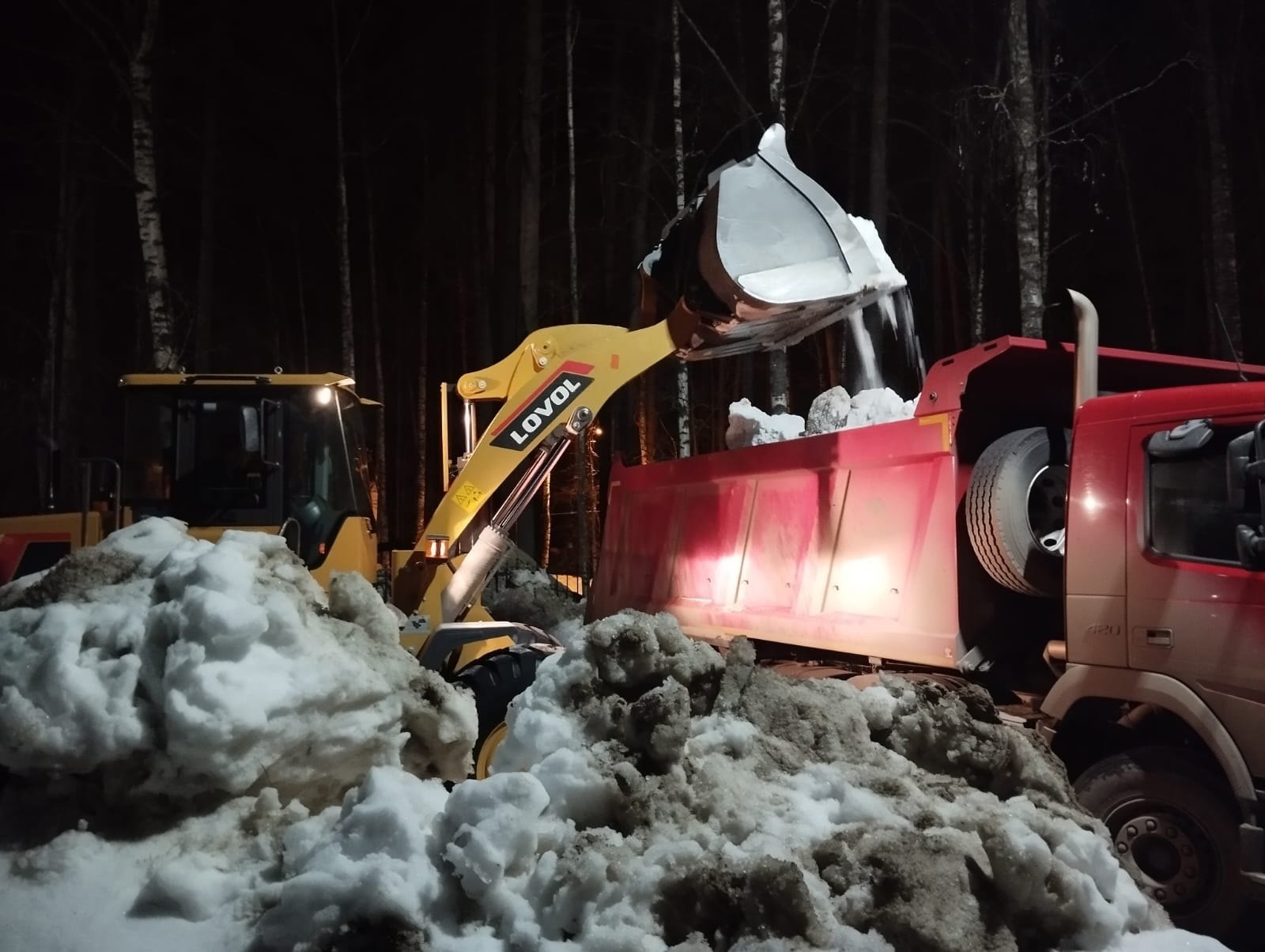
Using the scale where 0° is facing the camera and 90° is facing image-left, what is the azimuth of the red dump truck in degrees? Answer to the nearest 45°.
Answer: approximately 315°

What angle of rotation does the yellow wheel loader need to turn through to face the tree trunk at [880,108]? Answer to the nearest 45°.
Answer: approximately 45° to its left

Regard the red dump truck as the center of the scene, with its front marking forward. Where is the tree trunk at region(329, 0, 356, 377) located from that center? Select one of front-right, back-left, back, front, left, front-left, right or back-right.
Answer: back

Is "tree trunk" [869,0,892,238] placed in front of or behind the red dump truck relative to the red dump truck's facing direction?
behind

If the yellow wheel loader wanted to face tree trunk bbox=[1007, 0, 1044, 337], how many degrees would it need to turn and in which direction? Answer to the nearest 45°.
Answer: approximately 45° to its left

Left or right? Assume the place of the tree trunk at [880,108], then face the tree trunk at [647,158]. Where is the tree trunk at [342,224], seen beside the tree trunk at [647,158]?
left

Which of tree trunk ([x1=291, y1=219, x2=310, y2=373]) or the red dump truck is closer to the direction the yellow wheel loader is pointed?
the red dump truck

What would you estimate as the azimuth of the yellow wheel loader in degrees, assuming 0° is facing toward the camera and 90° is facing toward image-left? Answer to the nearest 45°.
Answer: approximately 270°

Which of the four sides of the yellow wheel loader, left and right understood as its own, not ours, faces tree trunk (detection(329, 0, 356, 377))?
left

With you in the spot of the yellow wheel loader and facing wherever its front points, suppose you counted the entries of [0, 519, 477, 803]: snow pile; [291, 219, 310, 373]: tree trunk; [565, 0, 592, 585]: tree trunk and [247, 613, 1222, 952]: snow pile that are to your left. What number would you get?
2
